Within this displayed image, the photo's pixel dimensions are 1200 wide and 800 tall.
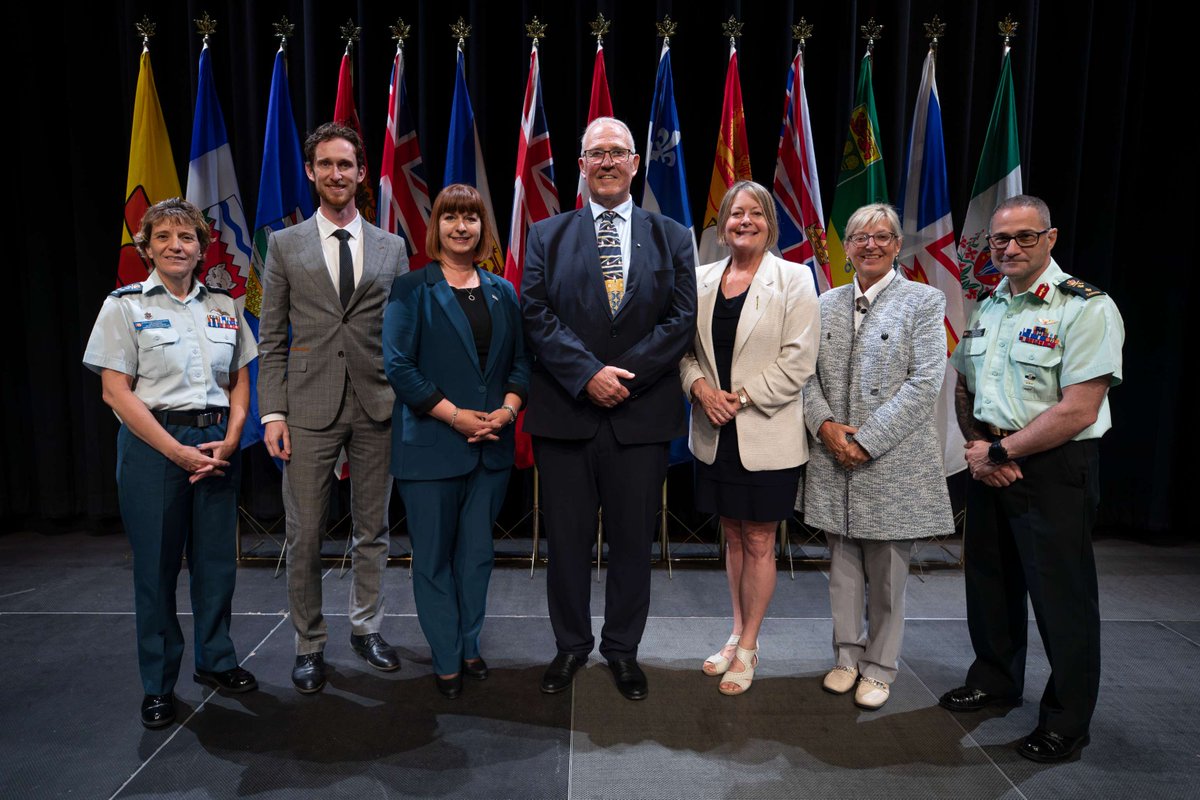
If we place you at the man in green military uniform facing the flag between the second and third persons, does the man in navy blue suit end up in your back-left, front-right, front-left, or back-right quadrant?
front-left

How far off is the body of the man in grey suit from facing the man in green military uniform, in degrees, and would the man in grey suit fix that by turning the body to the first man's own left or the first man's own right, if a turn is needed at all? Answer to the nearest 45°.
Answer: approximately 45° to the first man's own left

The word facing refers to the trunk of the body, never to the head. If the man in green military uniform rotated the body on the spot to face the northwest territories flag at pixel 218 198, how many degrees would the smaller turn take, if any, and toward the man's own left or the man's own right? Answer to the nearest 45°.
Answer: approximately 45° to the man's own right

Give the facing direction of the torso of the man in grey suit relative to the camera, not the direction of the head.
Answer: toward the camera

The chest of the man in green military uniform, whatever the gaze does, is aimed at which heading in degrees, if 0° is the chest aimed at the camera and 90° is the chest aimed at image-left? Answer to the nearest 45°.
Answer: approximately 45°

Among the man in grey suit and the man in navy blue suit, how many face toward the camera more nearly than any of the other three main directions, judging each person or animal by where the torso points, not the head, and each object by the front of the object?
2

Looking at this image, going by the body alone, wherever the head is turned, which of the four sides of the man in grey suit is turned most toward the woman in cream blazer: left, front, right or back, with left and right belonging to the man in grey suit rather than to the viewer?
left

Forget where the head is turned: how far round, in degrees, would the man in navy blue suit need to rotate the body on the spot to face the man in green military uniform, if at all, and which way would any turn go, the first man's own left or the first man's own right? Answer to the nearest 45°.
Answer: approximately 90° to the first man's own left

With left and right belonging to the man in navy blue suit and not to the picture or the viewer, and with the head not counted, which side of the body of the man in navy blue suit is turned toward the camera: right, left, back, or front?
front
